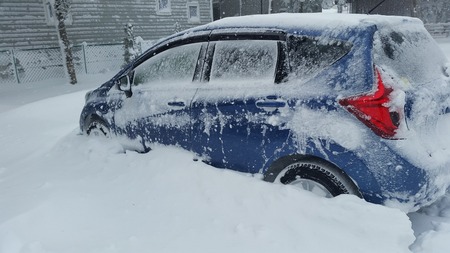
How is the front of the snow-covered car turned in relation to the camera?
facing away from the viewer and to the left of the viewer

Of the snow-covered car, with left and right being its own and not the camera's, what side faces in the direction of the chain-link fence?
front

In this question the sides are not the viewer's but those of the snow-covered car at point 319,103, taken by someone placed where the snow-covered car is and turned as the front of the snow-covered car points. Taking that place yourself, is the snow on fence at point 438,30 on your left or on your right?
on your right

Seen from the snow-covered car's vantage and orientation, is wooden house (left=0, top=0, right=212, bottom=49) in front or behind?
in front
